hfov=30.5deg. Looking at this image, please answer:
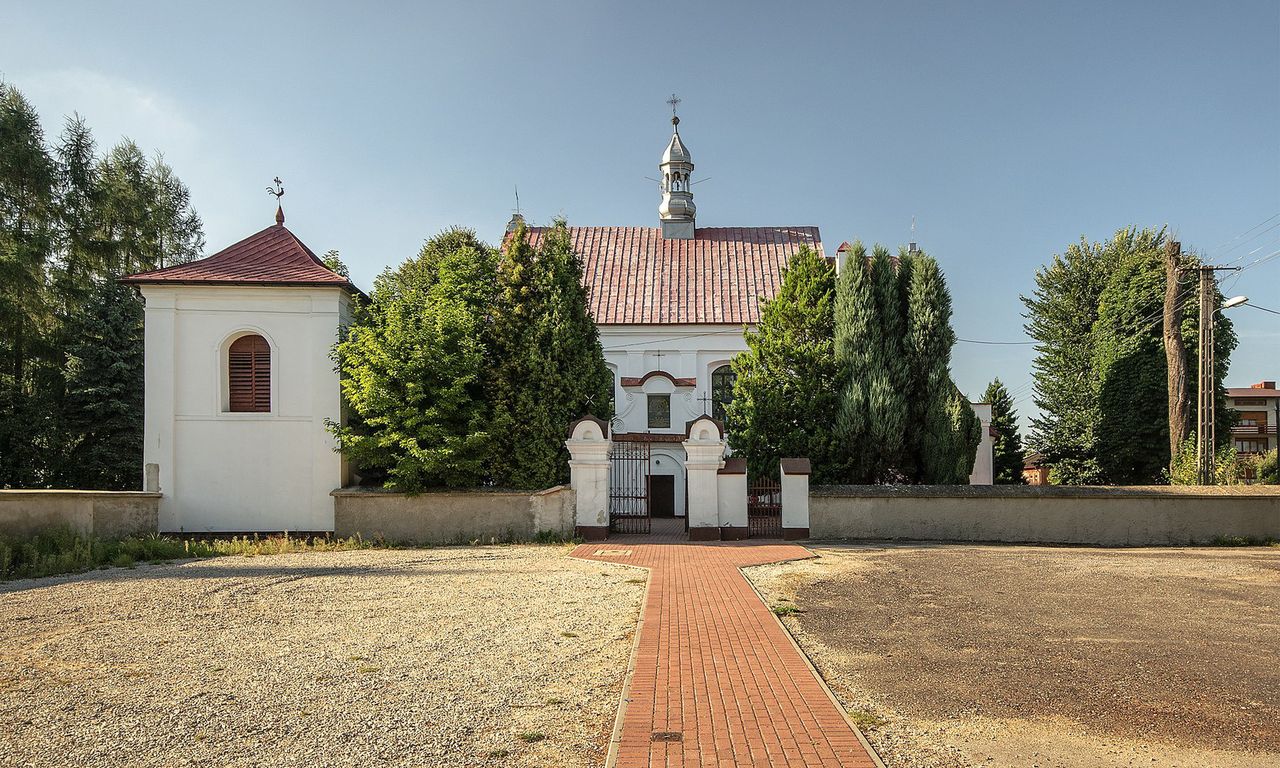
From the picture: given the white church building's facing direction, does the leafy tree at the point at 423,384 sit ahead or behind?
ahead

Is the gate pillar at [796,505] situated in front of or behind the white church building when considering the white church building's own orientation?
in front

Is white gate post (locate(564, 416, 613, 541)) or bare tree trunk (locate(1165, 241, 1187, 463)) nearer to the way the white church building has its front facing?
the white gate post

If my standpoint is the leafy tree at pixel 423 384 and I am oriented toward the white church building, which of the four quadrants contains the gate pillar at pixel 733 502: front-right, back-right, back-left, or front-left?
front-right

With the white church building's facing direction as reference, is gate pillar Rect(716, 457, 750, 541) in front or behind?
in front

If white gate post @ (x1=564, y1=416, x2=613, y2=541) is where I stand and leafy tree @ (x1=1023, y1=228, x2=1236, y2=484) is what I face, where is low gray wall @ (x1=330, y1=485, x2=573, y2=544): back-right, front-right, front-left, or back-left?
back-left

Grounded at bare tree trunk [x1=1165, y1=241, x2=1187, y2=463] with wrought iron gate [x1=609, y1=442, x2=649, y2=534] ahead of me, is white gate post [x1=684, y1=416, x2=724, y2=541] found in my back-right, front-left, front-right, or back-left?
front-left

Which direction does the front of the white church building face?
toward the camera

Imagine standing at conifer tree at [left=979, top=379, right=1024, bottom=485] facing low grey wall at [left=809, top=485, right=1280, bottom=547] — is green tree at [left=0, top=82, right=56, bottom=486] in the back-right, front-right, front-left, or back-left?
front-right

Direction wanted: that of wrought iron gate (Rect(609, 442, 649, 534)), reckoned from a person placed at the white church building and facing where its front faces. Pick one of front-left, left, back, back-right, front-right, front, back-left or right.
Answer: front

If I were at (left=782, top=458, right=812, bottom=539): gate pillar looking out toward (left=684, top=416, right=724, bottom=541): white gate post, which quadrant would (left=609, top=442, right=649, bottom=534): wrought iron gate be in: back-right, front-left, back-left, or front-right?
front-right

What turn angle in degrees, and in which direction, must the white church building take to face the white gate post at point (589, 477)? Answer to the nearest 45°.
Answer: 0° — it already faces it

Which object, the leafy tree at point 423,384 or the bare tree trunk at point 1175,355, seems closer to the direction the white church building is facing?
the leafy tree
